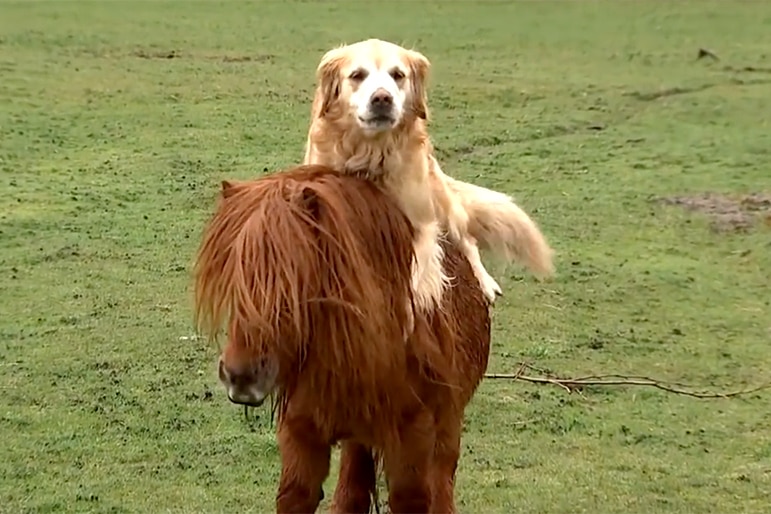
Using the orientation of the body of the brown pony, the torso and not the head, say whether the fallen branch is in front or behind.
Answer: behind

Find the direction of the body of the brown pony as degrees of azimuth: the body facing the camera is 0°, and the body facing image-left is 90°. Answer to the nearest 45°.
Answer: approximately 45°
